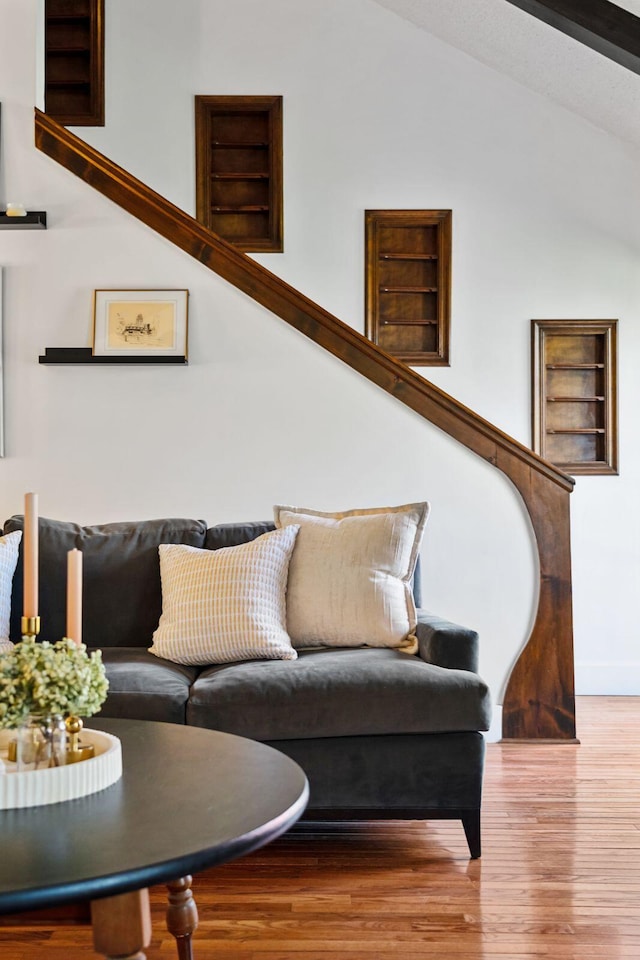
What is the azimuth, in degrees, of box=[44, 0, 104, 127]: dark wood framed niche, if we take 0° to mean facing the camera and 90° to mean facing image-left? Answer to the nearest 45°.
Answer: approximately 0°

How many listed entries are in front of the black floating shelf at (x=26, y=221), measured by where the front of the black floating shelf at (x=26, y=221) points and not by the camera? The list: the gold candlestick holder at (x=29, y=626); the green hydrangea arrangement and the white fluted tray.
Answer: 3

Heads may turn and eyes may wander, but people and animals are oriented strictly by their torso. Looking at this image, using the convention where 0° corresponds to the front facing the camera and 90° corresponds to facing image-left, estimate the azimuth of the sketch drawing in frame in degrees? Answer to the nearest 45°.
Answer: approximately 0°

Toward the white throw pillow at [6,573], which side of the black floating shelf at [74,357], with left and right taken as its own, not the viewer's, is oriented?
front

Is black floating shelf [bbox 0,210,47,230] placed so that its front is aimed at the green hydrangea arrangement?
yes

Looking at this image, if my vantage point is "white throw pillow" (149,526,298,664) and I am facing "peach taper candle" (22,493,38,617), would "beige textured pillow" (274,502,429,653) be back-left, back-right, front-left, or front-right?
back-left

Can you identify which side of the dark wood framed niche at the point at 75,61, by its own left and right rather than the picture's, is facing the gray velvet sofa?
front

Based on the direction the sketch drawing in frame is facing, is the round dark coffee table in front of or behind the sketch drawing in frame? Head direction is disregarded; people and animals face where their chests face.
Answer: in front
